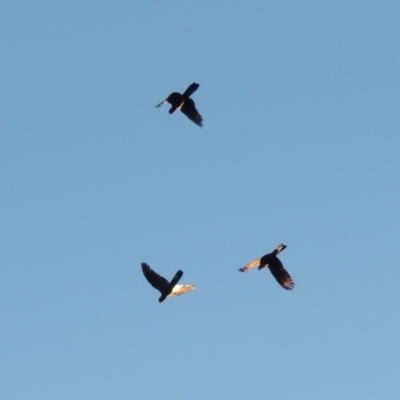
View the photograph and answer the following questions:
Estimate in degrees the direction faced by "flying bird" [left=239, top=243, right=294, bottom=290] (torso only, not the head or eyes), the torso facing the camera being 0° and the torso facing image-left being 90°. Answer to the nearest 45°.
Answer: approximately 45°

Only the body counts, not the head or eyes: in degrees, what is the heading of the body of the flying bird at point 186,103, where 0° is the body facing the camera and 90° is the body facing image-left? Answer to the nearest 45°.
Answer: approximately 45°

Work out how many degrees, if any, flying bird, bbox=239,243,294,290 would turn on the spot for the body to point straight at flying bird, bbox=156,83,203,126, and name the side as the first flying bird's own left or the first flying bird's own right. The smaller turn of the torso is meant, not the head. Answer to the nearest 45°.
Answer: approximately 45° to the first flying bird's own right

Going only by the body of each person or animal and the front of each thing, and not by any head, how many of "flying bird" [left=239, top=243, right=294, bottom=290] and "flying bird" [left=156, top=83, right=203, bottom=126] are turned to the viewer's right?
0
